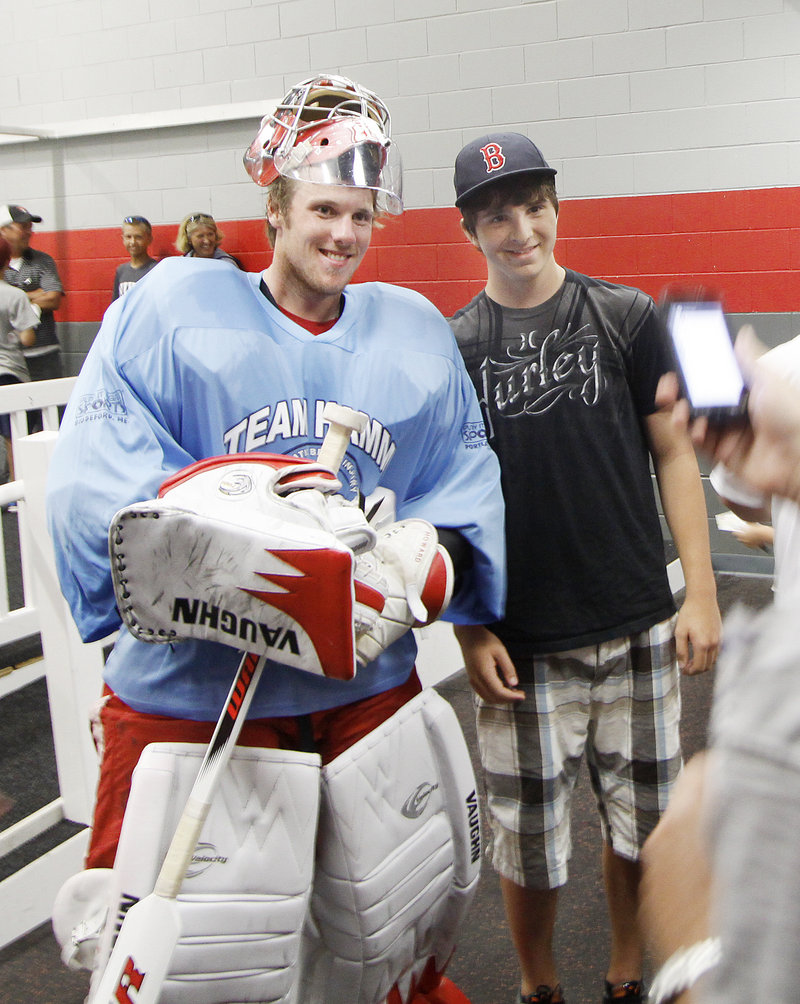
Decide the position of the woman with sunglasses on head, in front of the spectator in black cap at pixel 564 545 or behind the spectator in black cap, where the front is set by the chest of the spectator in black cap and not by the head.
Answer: behind

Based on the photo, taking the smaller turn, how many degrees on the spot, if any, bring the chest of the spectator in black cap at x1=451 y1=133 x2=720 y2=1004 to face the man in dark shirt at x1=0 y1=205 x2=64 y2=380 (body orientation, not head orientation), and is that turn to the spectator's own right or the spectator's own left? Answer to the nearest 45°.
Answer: approximately 135° to the spectator's own right

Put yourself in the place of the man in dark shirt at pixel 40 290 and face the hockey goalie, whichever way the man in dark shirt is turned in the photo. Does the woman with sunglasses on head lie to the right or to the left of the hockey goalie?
left

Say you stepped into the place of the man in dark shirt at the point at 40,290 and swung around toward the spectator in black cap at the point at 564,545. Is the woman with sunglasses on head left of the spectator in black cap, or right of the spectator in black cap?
left

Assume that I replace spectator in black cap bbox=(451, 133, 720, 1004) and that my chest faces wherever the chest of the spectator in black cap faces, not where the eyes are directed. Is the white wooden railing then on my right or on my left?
on my right

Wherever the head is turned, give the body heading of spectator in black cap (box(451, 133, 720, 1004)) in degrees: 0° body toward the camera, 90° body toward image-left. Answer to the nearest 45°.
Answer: approximately 0°

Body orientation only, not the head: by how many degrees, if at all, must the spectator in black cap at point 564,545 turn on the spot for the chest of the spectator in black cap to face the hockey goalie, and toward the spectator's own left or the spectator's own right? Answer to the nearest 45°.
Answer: approximately 45° to the spectator's own right
